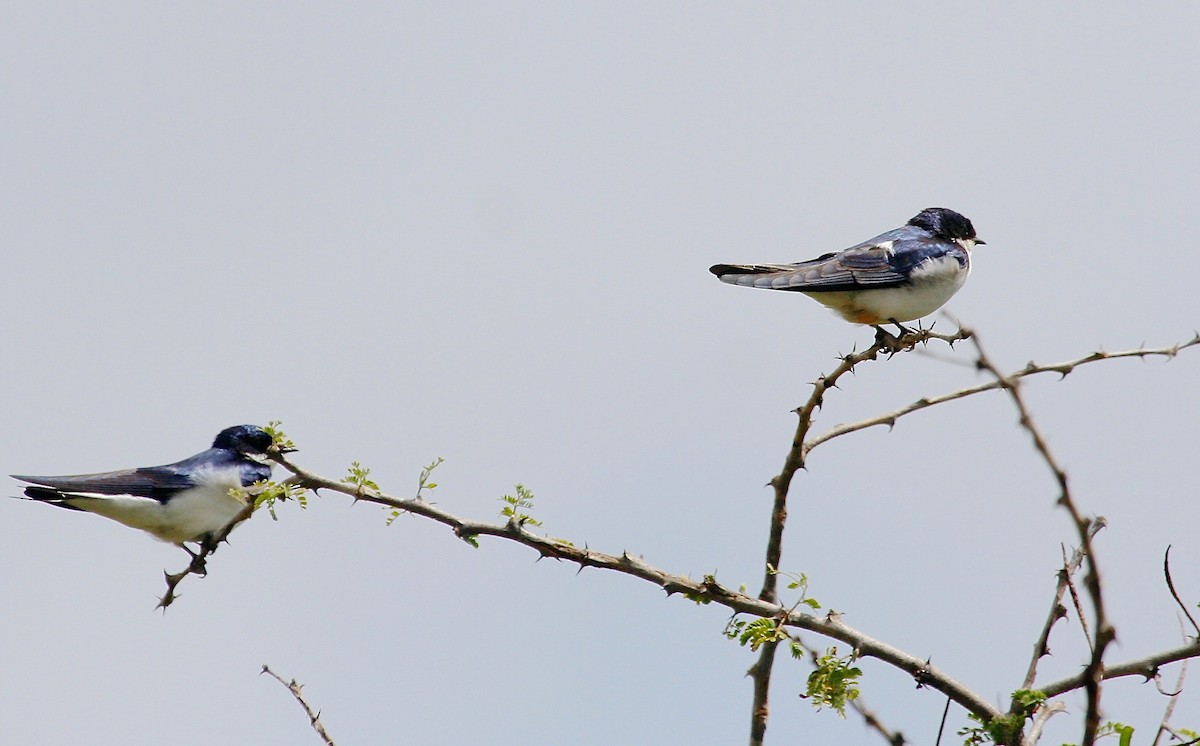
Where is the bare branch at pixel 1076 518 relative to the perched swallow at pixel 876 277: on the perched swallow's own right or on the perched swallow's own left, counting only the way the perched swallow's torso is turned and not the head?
on the perched swallow's own right

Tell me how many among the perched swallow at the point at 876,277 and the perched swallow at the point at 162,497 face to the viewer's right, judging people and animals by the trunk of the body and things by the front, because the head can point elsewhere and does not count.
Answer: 2

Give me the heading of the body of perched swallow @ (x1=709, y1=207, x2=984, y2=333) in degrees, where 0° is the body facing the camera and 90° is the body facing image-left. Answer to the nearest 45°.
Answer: approximately 270°

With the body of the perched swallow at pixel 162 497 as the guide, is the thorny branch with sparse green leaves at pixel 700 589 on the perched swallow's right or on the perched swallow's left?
on the perched swallow's right

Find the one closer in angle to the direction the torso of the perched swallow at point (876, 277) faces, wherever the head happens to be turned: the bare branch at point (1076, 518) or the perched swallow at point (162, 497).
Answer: the bare branch

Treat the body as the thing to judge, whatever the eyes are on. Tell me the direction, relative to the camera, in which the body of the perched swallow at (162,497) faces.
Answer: to the viewer's right

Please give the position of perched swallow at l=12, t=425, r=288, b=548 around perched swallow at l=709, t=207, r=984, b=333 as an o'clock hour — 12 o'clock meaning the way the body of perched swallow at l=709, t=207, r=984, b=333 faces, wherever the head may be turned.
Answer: perched swallow at l=12, t=425, r=288, b=548 is roughly at 7 o'clock from perched swallow at l=709, t=207, r=984, b=333.
